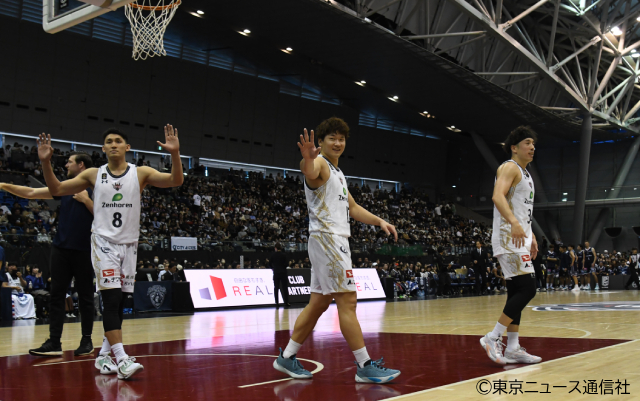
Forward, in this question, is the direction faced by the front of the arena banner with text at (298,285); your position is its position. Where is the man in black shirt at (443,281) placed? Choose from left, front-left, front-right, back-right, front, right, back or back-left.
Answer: back-left

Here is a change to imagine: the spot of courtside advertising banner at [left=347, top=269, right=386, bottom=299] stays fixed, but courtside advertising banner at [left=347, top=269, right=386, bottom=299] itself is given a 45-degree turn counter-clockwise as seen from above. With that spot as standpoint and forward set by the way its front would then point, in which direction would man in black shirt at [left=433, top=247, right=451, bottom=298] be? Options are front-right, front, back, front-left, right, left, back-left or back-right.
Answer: left

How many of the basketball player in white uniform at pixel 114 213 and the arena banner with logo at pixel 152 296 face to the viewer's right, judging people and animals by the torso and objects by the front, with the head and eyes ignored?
0

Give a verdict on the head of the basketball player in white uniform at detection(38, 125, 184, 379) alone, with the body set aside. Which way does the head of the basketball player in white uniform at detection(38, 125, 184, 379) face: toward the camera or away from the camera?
toward the camera

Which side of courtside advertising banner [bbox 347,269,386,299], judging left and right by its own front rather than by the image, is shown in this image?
front

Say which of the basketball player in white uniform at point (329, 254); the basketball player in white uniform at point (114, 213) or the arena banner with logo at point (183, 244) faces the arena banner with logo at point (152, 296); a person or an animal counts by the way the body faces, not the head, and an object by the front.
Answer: the arena banner with logo at point (183, 244)

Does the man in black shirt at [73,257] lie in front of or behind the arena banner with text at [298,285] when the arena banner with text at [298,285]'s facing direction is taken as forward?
in front

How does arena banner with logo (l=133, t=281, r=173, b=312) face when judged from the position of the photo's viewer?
facing the viewer

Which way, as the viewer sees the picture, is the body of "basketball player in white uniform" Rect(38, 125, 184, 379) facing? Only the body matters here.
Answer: toward the camera

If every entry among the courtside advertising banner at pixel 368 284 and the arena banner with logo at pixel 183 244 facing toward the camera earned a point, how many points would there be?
2

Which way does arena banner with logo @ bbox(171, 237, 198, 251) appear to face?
toward the camera

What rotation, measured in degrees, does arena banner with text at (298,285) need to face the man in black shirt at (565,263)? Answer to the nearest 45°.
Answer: approximately 135° to its left

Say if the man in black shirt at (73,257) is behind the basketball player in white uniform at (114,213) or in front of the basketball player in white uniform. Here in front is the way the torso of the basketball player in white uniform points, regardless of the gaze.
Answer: behind

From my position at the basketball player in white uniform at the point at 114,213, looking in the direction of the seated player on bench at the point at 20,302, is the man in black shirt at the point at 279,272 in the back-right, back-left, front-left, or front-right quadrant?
front-right
